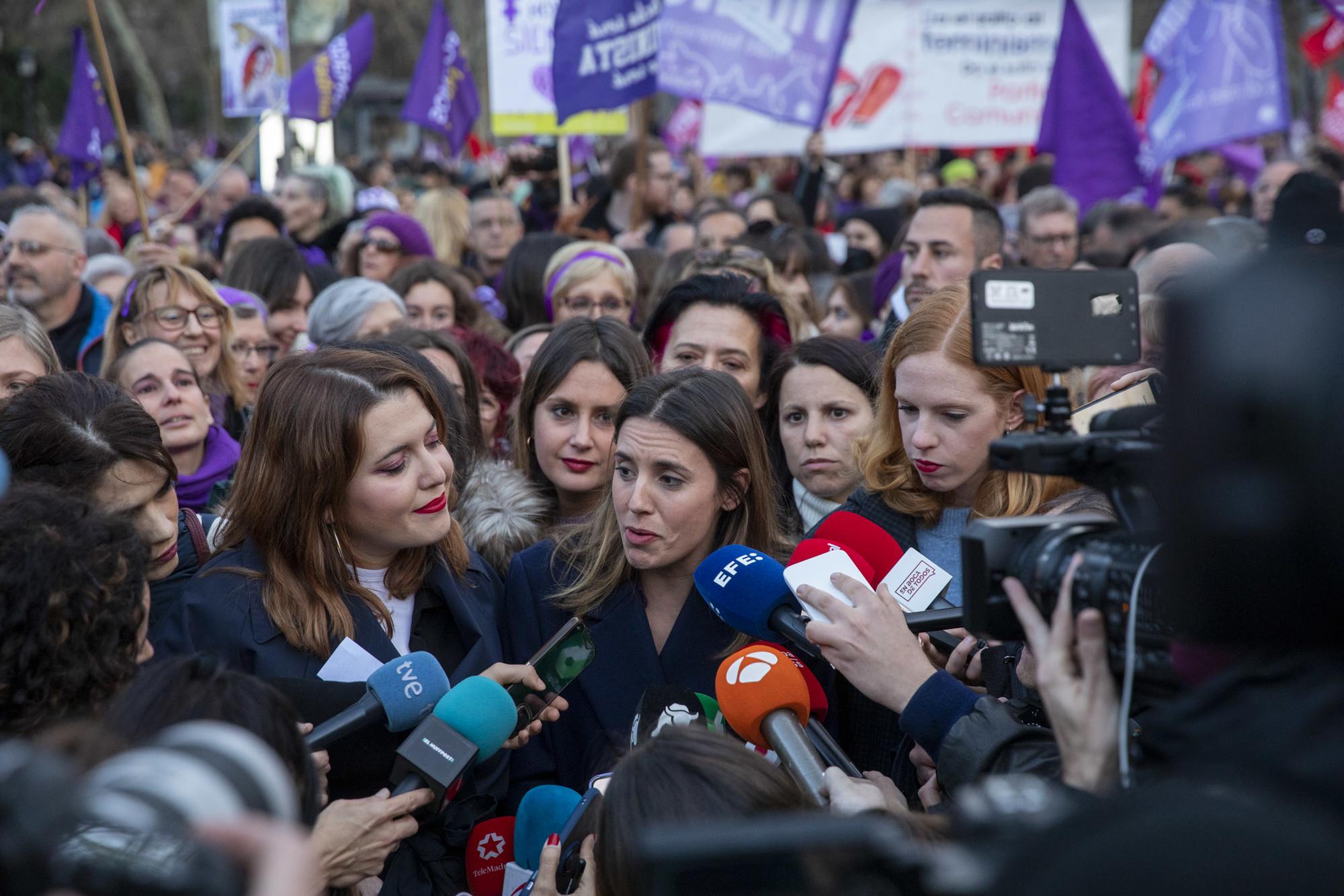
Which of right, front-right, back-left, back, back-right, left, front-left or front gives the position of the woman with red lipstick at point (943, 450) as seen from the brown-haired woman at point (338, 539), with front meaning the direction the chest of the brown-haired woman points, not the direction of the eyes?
front-left

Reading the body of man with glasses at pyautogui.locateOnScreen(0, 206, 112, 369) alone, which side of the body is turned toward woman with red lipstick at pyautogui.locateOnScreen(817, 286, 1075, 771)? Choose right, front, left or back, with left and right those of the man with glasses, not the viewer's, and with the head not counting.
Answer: left

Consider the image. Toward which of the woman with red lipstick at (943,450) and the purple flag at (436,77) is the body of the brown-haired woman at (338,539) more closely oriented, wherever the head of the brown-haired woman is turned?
the woman with red lipstick

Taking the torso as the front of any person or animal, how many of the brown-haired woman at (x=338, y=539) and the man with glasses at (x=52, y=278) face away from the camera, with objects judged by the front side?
0

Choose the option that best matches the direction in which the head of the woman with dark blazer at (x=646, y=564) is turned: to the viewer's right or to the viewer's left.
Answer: to the viewer's left

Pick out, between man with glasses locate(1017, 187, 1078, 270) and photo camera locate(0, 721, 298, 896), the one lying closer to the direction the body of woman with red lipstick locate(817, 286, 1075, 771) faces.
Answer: the photo camera

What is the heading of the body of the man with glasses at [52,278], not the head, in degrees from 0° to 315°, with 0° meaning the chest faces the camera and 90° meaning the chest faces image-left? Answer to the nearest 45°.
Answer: approximately 45°

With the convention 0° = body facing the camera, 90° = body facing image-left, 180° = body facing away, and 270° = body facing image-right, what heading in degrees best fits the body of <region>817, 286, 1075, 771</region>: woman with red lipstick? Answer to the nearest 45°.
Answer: approximately 45°

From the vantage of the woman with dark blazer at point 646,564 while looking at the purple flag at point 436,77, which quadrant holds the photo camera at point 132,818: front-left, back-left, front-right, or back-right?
back-left

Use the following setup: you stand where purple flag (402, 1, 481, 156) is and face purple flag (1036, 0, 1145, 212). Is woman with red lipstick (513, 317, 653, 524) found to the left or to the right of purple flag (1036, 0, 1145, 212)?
right

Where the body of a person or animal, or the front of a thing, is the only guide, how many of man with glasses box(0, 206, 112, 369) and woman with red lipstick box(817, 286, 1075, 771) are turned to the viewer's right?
0

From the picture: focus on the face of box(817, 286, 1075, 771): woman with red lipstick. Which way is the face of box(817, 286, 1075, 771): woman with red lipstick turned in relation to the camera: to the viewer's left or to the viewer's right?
to the viewer's left

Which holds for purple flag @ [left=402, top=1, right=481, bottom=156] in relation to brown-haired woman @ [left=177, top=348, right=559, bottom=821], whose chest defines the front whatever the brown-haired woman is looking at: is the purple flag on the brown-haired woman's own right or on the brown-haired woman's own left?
on the brown-haired woman's own left

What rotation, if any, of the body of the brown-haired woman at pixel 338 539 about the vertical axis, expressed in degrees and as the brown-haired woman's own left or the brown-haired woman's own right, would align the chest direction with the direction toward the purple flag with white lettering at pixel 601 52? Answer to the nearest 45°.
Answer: approximately 135° to the brown-haired woman's own left
